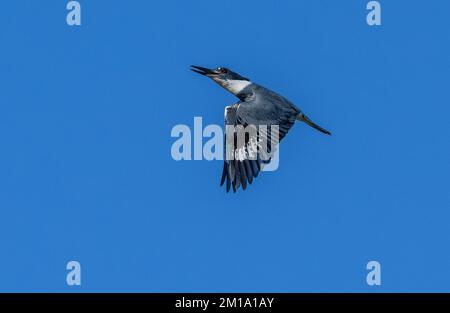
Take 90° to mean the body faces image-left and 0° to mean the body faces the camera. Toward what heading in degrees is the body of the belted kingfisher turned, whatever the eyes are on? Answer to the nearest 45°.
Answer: approximately 90°
